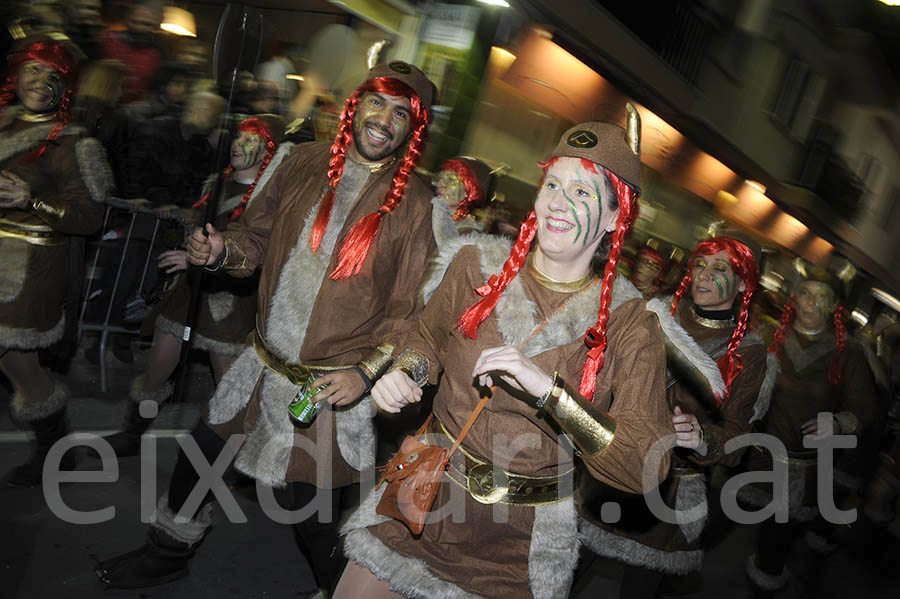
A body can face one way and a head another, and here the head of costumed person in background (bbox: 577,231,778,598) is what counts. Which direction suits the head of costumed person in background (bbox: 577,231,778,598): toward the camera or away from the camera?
toward the camera

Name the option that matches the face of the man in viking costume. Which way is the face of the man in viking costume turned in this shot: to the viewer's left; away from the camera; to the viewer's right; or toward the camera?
toward the camera

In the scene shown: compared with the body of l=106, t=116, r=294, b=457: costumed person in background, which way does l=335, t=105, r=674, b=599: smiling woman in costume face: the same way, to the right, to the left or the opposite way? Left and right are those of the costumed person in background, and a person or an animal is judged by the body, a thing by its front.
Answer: the same way

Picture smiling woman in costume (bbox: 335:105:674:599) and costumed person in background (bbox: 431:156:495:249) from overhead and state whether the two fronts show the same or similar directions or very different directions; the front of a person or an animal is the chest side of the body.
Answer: same or similar directions

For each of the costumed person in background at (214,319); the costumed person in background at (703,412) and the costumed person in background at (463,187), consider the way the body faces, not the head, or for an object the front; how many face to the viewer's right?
0

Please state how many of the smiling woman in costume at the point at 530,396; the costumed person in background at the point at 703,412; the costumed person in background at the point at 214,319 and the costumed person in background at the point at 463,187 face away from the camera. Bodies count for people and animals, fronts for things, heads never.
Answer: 0

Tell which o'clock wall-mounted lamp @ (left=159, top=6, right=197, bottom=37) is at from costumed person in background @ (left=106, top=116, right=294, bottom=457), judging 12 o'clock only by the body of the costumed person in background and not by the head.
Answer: The wall-mounted lamp is roughly at 4 o'clock from the costumed person in background.

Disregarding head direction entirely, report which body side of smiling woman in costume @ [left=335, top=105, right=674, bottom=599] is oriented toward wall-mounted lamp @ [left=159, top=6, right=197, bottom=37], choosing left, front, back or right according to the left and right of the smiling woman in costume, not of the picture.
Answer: right

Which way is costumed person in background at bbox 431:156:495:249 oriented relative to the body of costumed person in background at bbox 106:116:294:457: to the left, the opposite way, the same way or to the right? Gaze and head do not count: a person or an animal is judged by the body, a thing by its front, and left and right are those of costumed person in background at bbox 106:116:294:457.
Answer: the same way

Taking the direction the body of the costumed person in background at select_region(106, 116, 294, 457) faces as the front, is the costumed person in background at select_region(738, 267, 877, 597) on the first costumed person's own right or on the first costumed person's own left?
on the first costumed person's own left

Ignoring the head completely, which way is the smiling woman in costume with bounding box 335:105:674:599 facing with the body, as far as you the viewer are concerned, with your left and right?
facing the viewer and to the left of the viewer

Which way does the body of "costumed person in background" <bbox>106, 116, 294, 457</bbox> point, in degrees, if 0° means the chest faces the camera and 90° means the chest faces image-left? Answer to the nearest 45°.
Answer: approximately 45°

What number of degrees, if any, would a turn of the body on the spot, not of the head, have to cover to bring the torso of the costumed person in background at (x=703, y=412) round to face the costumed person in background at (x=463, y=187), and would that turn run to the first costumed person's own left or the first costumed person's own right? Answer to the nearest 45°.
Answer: approximately 90° to the first costumed person's own right

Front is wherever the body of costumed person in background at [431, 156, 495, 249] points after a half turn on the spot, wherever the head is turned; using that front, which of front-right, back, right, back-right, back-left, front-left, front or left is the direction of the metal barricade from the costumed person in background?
back-left
